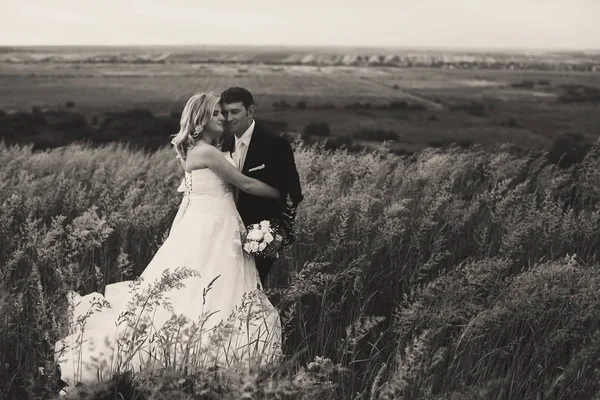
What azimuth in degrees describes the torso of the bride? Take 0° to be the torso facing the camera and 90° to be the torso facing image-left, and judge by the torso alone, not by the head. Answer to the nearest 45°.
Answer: approximately 270°

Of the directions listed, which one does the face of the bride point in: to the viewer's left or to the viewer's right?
to the viewer's right

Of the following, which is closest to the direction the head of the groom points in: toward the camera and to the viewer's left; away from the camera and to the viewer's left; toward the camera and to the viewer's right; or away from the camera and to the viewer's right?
toward the camera and to the viewer's left

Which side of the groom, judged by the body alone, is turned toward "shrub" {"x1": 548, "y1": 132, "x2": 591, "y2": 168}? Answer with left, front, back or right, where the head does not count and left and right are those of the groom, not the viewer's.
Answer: back

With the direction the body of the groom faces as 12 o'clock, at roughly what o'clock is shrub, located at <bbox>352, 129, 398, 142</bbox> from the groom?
The shrub is roughly at 5 o'clock from the groom.

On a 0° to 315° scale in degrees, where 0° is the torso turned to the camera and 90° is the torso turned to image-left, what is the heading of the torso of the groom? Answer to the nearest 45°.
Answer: approximately 45°

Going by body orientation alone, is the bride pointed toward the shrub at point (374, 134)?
no

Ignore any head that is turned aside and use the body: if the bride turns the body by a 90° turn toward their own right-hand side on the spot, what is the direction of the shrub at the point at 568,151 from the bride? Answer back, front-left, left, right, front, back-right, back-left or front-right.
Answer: back-left
